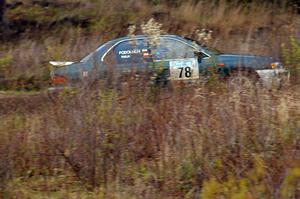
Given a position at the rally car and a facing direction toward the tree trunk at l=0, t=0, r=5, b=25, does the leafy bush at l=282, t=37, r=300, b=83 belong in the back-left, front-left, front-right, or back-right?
back-right

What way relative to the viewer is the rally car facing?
to the viewer's right

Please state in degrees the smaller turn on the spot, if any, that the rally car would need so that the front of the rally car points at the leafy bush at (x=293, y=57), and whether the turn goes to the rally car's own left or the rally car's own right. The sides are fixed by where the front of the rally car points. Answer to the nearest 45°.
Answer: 0° — it already faces it

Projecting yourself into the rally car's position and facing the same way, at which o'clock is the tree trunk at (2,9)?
The tree trunk is roughly at 8 o'clock from the rally car.

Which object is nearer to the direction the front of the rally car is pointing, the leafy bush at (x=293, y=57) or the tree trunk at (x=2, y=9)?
the leafy bush
